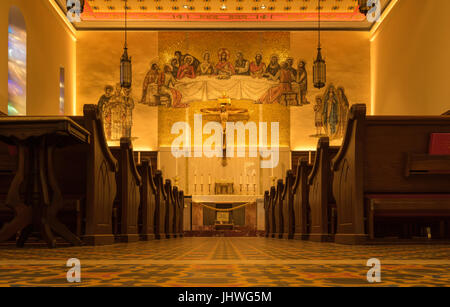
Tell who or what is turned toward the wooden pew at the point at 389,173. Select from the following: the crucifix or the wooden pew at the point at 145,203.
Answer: the crucifix

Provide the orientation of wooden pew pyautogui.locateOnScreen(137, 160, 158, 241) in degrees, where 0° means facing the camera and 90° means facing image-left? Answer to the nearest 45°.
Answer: approximately 180°

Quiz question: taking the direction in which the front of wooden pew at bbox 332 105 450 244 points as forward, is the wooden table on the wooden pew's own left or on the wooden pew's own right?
on the wooden pew's own left

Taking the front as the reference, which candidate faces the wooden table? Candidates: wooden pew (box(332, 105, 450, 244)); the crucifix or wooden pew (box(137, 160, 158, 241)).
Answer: the crucifix

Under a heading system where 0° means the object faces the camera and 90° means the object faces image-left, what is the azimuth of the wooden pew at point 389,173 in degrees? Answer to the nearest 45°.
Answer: approximately 180°

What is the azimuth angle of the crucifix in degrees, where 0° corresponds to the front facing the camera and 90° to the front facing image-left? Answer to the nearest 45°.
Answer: approximately 0°

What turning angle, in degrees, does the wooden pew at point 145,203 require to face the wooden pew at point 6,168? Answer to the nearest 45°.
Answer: approximately 135° to its left

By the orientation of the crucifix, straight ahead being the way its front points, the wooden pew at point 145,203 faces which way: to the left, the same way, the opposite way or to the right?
the opposite way

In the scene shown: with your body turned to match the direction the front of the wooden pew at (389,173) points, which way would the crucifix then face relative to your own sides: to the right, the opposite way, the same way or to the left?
the opposite way

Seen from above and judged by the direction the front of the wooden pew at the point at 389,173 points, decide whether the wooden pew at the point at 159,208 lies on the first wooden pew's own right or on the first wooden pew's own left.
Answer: on the first wooden pew's own left

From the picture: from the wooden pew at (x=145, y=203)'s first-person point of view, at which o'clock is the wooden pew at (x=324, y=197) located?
the wooden pew at (x=324, y=197) is roughly at 4 o'clock from the wooden pew at (x=145, y=203).

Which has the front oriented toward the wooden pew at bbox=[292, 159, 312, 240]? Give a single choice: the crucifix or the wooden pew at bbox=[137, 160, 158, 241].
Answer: the crucifix

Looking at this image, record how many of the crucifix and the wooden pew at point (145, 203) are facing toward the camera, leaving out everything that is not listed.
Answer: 1
